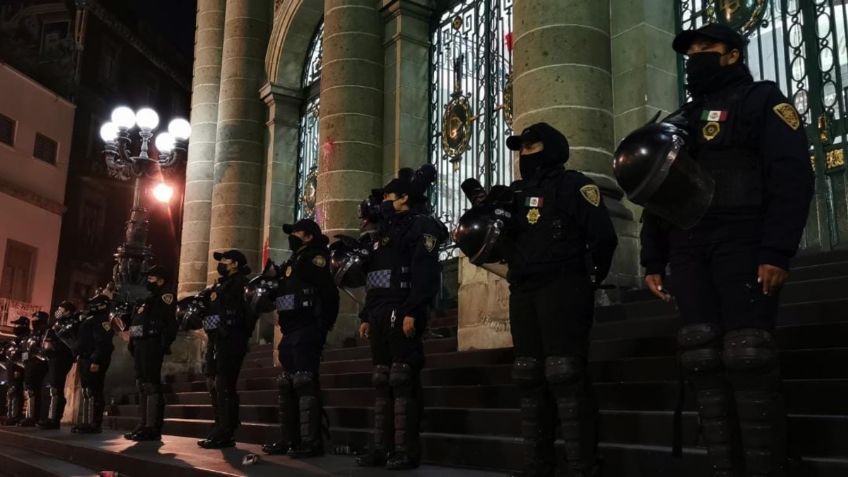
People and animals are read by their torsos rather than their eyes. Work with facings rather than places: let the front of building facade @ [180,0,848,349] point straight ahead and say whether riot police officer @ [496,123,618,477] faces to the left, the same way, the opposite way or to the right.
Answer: the same way

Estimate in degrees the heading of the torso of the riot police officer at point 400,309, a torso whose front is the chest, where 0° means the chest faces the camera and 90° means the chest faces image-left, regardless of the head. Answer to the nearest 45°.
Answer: approximately 45°

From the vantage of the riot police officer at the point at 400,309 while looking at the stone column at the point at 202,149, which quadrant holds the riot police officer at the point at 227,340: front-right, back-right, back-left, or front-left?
front-left

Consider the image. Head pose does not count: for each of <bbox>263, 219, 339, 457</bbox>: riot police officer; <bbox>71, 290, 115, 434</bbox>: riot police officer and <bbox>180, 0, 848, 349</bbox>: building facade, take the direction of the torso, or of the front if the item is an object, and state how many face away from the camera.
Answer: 0

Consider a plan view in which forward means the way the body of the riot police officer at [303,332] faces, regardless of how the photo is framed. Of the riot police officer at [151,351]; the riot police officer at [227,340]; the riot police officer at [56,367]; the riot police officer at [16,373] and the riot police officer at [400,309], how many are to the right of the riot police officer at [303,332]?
4

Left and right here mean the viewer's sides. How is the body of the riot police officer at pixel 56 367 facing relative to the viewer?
facing to the left of the viewer

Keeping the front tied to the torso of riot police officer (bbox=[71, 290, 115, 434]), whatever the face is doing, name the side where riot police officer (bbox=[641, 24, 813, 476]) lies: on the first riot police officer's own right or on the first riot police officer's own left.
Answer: on the first riot police officer's own left

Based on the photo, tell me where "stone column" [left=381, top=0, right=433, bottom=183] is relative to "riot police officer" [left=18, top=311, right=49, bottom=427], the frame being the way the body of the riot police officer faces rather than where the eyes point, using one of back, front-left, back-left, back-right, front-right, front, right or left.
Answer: left

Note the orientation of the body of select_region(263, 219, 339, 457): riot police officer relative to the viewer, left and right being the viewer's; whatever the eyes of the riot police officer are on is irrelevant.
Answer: facing the viewer and to the left of the viewer

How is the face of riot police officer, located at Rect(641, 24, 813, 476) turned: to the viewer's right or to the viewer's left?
to the viewer's left

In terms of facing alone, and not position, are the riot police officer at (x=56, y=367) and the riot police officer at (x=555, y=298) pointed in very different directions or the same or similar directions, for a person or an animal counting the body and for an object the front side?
same or similar directions

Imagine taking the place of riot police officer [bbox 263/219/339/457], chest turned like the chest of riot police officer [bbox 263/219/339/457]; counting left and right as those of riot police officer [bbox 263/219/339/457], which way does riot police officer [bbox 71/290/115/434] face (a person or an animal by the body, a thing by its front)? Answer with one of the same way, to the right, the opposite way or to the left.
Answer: the same way

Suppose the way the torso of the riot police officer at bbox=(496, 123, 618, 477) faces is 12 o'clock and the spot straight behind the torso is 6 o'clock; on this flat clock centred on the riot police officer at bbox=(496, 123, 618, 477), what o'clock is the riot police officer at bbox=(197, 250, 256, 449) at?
the riot police officer at bbox=(197, 250, 256, 449) is roughly at 3 o'clock from the riot police officer at bbox=(496, 123, 618, 477).

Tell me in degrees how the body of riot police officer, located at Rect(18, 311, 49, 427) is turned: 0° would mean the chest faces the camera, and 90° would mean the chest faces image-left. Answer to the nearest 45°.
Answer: approximately 45°

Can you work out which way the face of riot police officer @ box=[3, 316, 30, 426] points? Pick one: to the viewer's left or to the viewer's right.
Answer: to the viewer's left

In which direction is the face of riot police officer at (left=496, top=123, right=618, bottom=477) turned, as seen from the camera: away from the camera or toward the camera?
toward the camera

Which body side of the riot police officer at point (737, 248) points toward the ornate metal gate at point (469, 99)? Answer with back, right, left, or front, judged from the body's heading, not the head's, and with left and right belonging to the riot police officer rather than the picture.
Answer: right

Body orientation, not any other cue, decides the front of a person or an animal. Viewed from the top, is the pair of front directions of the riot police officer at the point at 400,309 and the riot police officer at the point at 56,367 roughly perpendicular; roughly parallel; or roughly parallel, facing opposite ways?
roughly parallel
